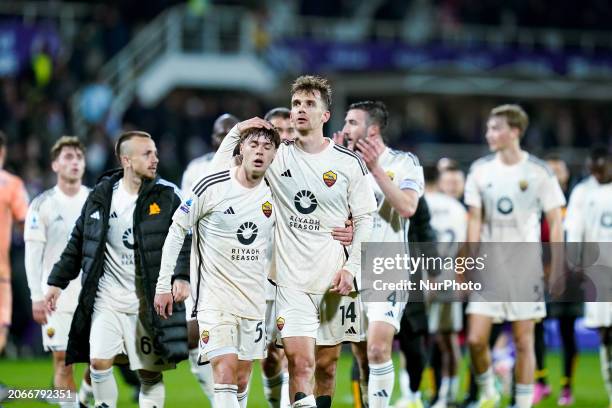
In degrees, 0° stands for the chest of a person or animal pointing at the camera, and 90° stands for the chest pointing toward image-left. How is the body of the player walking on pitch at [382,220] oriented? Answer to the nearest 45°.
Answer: approximately 45°

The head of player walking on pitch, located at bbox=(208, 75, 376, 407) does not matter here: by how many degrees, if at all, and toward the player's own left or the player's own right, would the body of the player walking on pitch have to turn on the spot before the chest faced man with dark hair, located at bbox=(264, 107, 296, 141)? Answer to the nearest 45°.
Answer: approximately 180°

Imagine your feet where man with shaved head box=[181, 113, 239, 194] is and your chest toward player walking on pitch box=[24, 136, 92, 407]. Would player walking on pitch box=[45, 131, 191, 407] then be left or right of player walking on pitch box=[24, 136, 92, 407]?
left

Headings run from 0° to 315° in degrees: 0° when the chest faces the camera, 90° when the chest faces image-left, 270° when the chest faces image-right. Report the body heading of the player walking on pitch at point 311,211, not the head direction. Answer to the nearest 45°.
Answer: approximately 0°

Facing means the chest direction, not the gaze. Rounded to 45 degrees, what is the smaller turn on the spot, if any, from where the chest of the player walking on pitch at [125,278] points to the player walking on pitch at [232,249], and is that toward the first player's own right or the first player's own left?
approximately 45° to the first player's own left

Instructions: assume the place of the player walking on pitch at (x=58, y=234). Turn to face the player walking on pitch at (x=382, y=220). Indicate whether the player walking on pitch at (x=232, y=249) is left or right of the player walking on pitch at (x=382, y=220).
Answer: right

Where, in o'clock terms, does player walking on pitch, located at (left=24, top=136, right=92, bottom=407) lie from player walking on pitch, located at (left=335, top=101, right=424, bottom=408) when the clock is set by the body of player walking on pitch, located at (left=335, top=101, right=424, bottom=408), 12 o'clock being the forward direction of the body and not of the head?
player walking on pitch, located at (left=24, top=136, right=92, bottom=407) is roughly at 2 o'clock from player walking on pitch, located at (left=335, top=101, right=424, bottom=408).

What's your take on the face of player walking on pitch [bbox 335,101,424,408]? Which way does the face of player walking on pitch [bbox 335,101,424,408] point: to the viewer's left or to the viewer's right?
to the viewer's left

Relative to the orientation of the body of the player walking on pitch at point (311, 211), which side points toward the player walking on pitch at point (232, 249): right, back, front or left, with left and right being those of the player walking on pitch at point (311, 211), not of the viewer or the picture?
right

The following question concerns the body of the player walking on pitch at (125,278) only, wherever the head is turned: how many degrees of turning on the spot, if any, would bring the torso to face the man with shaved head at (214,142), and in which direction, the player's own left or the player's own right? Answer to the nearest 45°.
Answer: approximately 135° to the player's own left
